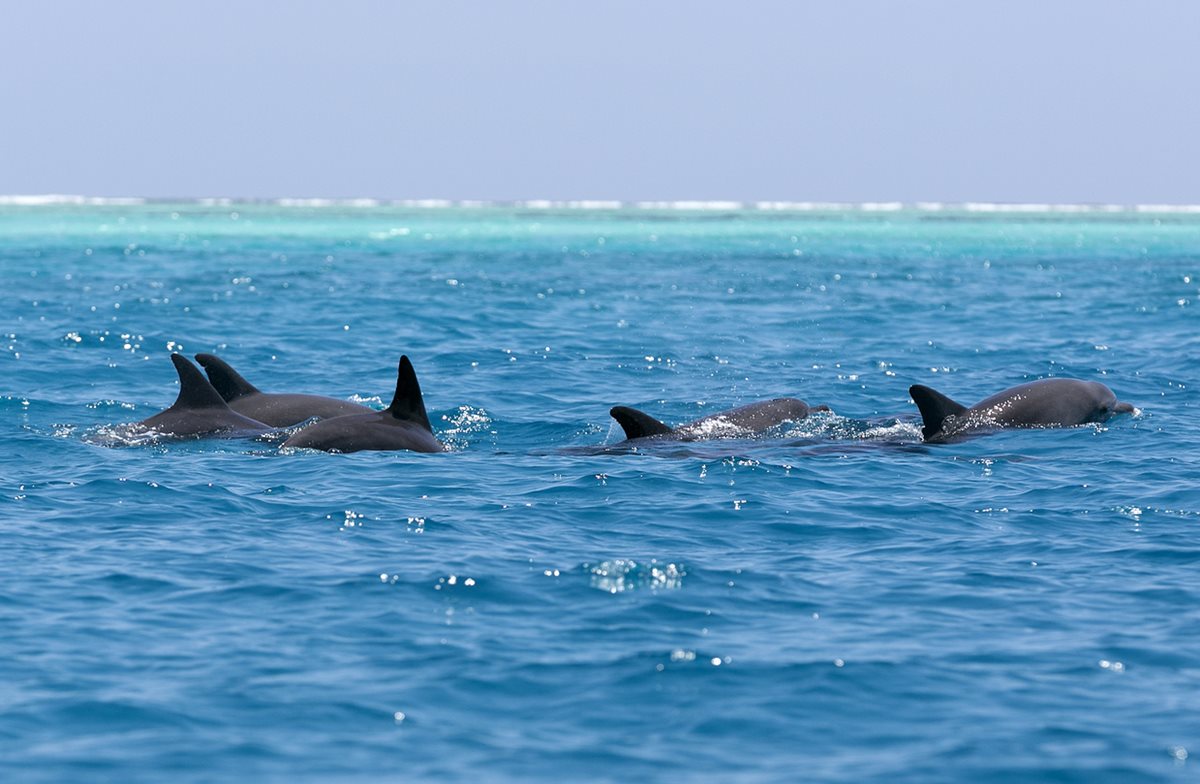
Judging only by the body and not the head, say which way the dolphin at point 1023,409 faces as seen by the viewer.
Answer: to the viewer's right

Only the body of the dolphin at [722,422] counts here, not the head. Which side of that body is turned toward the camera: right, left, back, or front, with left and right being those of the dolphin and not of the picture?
right

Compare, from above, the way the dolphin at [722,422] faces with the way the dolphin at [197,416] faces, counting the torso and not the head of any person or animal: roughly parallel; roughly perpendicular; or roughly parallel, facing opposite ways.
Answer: roughly parallel

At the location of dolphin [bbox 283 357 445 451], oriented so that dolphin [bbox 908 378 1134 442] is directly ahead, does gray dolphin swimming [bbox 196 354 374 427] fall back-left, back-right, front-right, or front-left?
back-left

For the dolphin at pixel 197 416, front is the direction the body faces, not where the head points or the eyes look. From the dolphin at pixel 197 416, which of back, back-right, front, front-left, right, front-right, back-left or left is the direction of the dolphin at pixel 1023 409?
front

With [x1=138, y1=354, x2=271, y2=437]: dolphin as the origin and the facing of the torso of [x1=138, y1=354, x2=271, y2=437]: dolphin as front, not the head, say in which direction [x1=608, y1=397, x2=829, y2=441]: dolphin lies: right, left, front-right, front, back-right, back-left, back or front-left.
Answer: front

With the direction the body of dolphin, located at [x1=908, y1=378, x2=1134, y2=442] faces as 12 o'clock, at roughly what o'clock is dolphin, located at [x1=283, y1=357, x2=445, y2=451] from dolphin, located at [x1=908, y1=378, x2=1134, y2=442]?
dolphin, located at [x1=283, y1=357, x2=445, y2=451] is roughly at 5 o'clock from dolphin, located at [x1=908, y1=378, x2=1134, y2=442].

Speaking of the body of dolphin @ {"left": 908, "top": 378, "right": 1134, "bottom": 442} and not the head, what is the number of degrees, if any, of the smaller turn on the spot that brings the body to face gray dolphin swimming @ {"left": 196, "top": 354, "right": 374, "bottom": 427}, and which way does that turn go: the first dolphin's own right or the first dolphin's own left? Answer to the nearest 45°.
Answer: approximately 180°

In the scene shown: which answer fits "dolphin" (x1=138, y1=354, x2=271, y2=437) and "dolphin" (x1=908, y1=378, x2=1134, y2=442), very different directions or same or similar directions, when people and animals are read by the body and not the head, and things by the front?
same or similar directions

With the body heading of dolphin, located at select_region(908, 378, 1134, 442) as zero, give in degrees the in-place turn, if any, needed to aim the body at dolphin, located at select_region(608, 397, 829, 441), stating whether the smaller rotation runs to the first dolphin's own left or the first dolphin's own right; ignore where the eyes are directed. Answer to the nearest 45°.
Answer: approximately 180°

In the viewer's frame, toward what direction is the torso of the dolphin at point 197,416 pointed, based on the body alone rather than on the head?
to the viewer's right

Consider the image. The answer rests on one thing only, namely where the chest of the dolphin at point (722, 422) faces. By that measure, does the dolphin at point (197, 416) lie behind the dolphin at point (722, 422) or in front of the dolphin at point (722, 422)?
behind

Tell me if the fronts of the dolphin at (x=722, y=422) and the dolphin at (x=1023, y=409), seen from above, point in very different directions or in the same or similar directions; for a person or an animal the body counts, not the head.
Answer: same or similar directions
